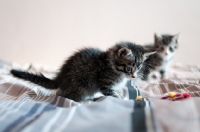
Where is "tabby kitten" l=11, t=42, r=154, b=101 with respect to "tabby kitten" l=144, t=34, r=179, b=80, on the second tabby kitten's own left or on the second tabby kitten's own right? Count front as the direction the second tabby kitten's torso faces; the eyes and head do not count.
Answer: on the second tabby kitten's own right

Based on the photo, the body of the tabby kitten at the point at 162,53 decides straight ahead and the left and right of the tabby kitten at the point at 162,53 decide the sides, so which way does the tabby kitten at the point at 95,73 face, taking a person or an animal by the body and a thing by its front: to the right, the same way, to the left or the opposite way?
to the left

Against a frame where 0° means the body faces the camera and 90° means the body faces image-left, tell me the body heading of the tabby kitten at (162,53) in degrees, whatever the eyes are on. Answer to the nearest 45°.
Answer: approximately 315°

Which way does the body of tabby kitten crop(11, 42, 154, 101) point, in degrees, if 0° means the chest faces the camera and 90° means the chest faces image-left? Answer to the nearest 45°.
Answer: approximately 270°
